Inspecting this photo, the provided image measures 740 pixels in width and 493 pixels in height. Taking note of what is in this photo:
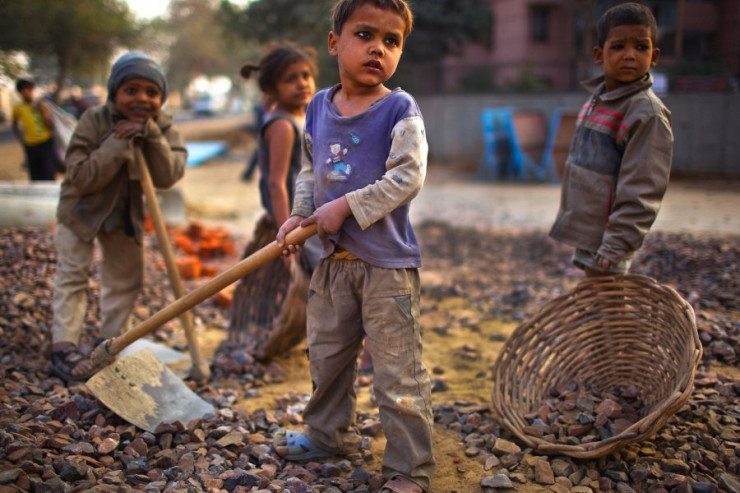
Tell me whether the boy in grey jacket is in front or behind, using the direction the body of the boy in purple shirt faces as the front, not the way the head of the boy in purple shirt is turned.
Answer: behind

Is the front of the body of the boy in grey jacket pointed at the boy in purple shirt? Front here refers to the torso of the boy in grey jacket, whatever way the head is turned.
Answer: yes

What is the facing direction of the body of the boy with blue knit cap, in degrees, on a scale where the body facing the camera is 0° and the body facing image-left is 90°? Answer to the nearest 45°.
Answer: approximately 315°

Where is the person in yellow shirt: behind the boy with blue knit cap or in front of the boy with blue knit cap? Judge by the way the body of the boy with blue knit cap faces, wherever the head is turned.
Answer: behind
